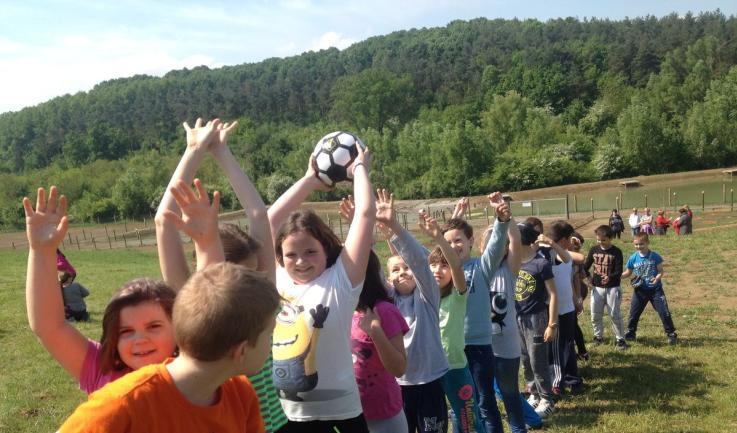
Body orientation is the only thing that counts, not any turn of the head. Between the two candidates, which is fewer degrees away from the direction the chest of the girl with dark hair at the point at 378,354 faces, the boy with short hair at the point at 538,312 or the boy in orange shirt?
the boy in orange shirt

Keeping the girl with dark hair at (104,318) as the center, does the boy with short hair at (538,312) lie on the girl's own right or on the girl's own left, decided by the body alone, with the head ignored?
on the girl's own left

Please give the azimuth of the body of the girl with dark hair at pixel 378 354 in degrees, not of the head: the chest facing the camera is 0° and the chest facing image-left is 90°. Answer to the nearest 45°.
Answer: approximately 45°

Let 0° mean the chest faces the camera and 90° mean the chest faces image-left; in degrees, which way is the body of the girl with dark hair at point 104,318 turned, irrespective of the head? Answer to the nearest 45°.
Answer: approximately 0°

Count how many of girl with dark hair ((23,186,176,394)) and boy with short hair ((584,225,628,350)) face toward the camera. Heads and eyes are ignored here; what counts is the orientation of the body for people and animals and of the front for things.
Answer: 2

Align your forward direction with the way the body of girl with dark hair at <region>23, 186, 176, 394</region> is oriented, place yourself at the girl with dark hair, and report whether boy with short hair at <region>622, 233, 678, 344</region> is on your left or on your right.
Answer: on your left
